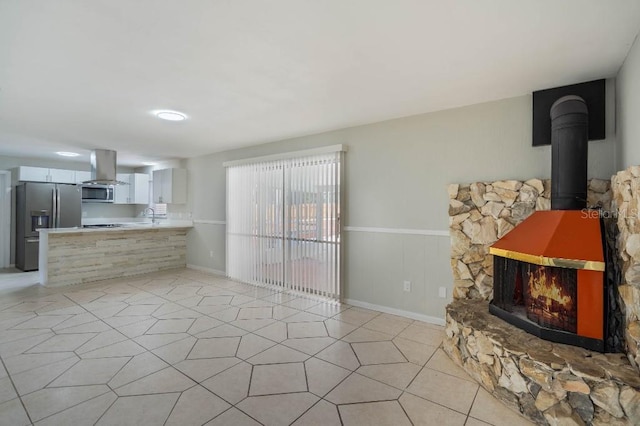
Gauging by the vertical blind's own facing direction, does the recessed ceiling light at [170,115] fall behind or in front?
in front

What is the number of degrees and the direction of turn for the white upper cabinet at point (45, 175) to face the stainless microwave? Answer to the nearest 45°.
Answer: approximately 90° to its left

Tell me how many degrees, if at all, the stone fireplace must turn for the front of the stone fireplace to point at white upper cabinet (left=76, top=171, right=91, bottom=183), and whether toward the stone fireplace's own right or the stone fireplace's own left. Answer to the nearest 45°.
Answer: approximately 45° to the stone fireplace's own right

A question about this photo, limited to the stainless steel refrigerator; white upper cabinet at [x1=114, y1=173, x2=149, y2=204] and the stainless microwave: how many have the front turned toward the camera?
3

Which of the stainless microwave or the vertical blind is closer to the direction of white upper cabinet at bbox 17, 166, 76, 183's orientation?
the vertical blind

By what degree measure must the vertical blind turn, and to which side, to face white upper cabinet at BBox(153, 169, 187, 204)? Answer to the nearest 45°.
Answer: approximately 90° to its right

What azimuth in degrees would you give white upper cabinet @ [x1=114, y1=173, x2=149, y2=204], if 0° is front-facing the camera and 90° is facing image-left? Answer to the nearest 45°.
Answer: approximately 0°

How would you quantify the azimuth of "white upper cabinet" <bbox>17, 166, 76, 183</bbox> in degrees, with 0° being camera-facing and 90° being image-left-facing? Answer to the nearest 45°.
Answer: approximately 0°
